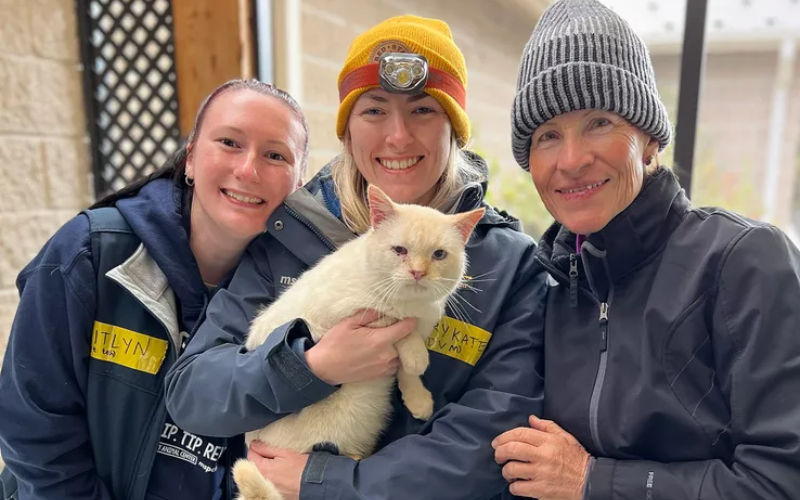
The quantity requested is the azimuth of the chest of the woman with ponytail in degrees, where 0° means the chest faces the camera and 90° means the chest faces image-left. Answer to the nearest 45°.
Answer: approximately 315°

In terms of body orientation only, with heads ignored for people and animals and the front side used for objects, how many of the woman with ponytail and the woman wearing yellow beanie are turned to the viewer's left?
0

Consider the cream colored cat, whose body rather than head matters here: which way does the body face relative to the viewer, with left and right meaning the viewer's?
facing the viewer and to the right of the viewer

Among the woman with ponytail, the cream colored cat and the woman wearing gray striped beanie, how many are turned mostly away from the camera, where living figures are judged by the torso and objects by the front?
0

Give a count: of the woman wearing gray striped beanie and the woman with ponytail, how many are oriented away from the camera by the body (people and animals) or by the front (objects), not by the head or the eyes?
0

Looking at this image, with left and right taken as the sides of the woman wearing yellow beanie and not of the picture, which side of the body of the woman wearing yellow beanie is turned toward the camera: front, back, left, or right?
front

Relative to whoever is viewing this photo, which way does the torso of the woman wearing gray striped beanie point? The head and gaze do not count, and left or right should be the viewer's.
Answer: facing the viewer and to the left of the viewer
